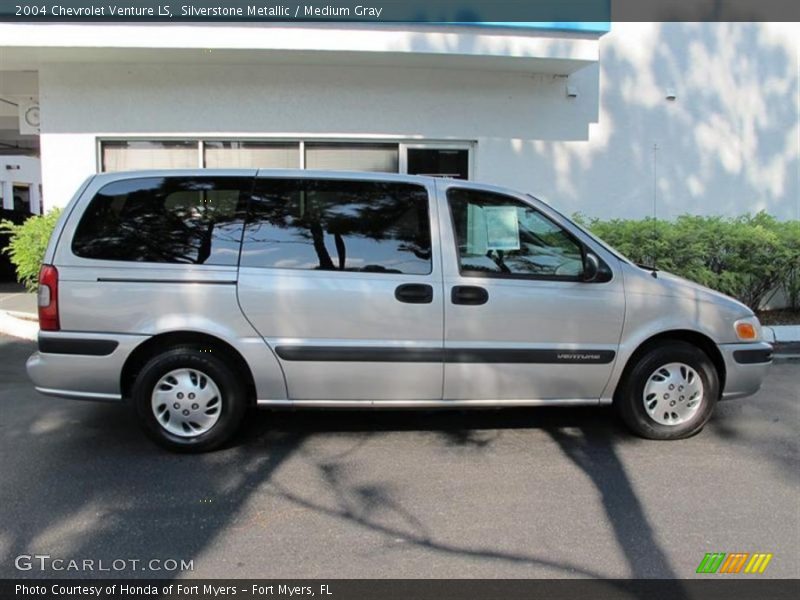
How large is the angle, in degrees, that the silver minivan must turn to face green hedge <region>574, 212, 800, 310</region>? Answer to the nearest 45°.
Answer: approximately 45° to its left

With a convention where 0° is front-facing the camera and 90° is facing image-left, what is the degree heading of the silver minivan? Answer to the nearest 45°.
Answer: approximately 270°

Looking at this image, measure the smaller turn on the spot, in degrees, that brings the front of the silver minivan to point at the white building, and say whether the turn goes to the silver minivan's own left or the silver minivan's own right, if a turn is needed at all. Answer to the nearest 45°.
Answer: approximately 90° to the silver minivan's own left
